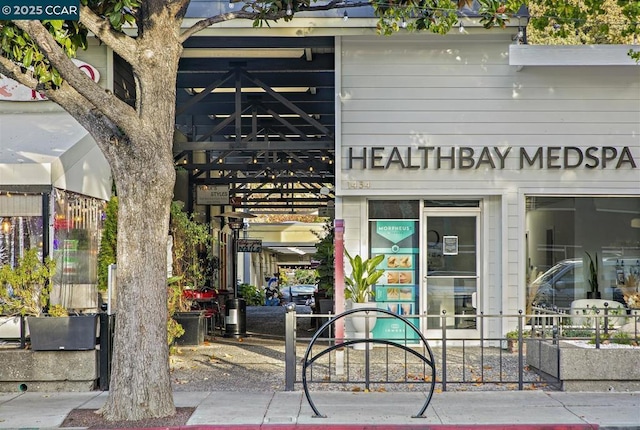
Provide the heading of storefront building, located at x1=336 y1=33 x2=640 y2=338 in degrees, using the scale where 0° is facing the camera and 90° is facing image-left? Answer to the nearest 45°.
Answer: approximately 0°

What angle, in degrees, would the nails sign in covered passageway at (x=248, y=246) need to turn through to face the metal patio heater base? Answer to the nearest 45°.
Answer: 0° — it already faces it

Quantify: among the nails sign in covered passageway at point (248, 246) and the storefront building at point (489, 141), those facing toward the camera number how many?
2

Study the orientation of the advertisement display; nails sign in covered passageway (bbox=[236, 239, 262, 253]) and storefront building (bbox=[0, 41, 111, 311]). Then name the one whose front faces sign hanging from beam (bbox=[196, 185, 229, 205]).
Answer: nails sign in covered passageway (bbox=[236, 239, 262, 253])

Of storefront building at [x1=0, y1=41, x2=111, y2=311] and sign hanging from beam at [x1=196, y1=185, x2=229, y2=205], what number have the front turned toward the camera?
2

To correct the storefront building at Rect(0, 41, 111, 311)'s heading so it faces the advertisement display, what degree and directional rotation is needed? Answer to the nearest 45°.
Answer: approximately 90° to its left

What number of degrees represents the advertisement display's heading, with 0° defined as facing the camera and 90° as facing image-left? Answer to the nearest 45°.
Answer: approximately 0°

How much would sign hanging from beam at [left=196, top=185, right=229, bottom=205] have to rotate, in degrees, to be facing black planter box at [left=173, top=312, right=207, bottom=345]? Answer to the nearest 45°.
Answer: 0° — it already faces it
